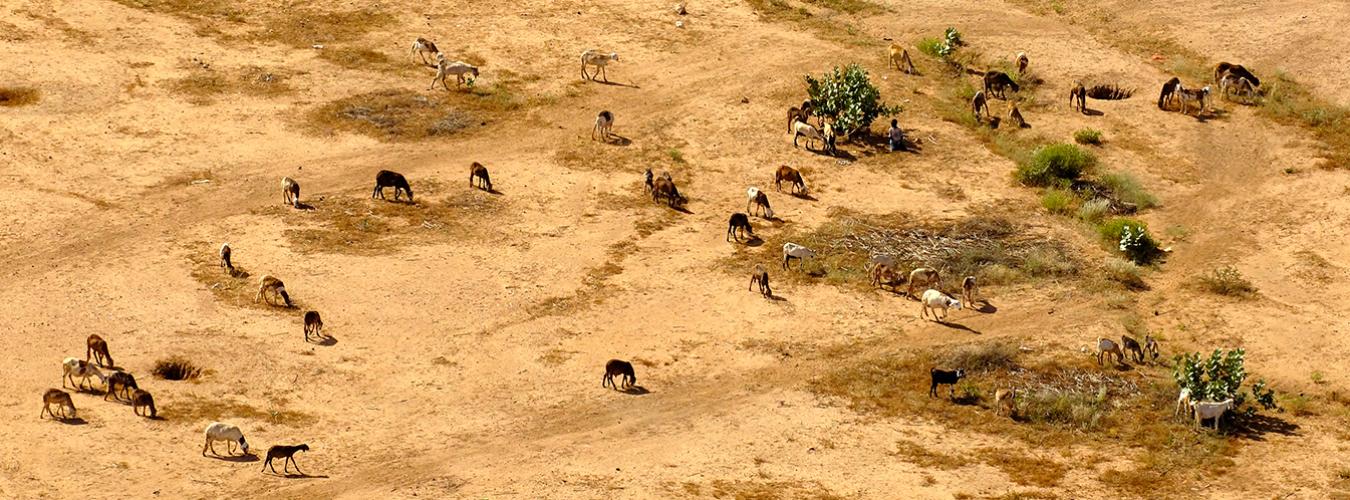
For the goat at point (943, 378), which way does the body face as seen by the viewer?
to the viewer's right

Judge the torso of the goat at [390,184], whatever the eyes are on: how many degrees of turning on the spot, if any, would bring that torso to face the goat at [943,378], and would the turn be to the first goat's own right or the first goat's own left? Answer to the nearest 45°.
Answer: approximately 45° to the first goat's own right

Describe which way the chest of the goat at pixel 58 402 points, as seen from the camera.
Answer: to the viewer's right

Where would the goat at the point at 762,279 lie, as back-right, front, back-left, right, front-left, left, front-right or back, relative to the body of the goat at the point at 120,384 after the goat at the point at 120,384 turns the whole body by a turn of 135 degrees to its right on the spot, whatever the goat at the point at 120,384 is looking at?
back-left

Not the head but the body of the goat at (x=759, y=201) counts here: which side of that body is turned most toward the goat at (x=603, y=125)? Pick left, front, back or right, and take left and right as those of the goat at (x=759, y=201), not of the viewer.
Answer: back

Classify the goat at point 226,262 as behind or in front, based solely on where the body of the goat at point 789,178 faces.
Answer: behind

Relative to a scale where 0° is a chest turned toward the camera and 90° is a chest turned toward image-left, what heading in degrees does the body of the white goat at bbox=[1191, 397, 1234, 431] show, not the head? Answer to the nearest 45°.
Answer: approximately 270°

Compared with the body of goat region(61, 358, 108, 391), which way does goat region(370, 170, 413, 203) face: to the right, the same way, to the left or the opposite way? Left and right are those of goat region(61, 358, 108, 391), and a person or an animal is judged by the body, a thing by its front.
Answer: the same way

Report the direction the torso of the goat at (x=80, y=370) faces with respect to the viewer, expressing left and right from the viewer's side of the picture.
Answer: facing to the right of the viewer

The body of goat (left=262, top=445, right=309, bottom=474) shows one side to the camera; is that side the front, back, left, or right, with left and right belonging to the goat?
right

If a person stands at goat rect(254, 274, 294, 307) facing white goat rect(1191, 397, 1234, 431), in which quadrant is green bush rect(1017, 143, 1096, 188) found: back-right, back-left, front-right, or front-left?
front-left

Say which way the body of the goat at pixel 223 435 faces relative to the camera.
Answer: to the viewer's right

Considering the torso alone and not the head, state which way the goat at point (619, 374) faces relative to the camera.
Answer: to the viewer's right
